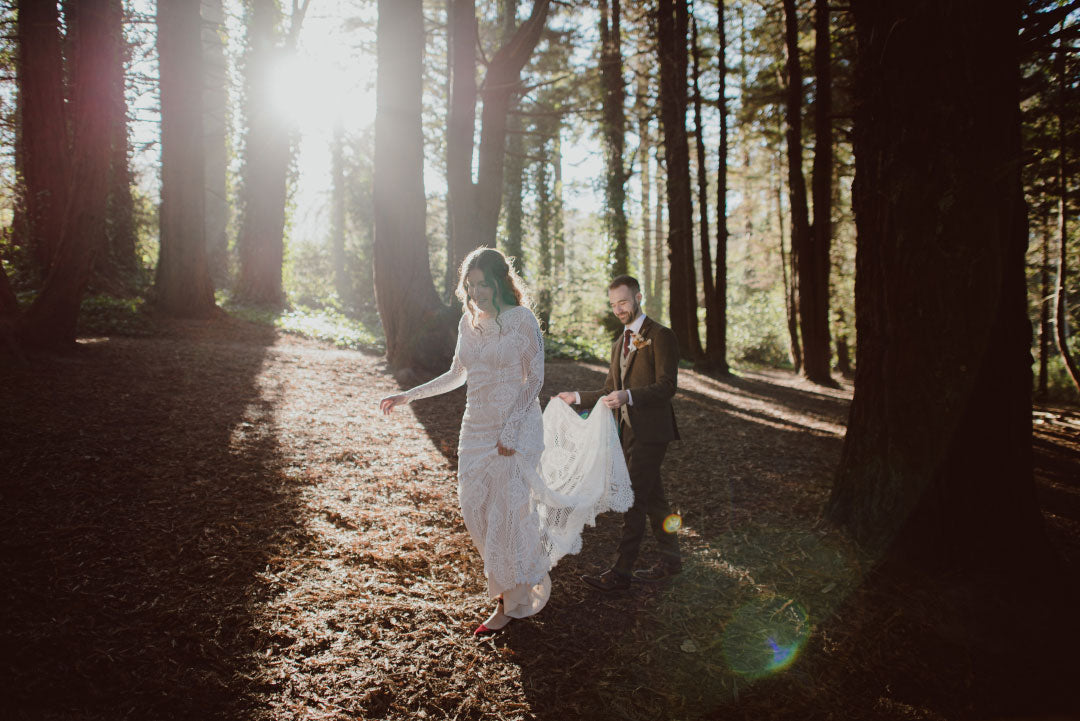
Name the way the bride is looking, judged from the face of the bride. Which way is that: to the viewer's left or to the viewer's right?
to the viewer's left

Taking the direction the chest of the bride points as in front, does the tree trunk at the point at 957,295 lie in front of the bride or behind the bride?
behind

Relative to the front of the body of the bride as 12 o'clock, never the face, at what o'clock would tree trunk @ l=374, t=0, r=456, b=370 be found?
The tree trunk is roughly at 4 o'clock from the bride.

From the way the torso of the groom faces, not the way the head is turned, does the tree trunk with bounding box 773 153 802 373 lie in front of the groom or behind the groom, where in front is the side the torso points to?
behind

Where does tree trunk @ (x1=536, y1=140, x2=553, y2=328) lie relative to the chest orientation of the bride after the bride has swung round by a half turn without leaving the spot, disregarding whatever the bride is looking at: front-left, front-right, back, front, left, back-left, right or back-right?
front-left

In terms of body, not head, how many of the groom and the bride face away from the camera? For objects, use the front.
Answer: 0

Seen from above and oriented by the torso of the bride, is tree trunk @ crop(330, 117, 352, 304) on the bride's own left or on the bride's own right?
on the bride's own right

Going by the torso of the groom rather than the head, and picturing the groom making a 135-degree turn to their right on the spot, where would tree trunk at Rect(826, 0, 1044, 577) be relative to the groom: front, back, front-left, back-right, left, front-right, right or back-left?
right

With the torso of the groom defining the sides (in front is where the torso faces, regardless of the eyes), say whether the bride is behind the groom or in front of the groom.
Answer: in front

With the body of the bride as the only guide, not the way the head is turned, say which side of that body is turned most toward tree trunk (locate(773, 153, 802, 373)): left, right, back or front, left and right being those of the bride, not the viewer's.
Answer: back

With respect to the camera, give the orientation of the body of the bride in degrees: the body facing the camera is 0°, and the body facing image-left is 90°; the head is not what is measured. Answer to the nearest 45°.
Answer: approximately 45°
